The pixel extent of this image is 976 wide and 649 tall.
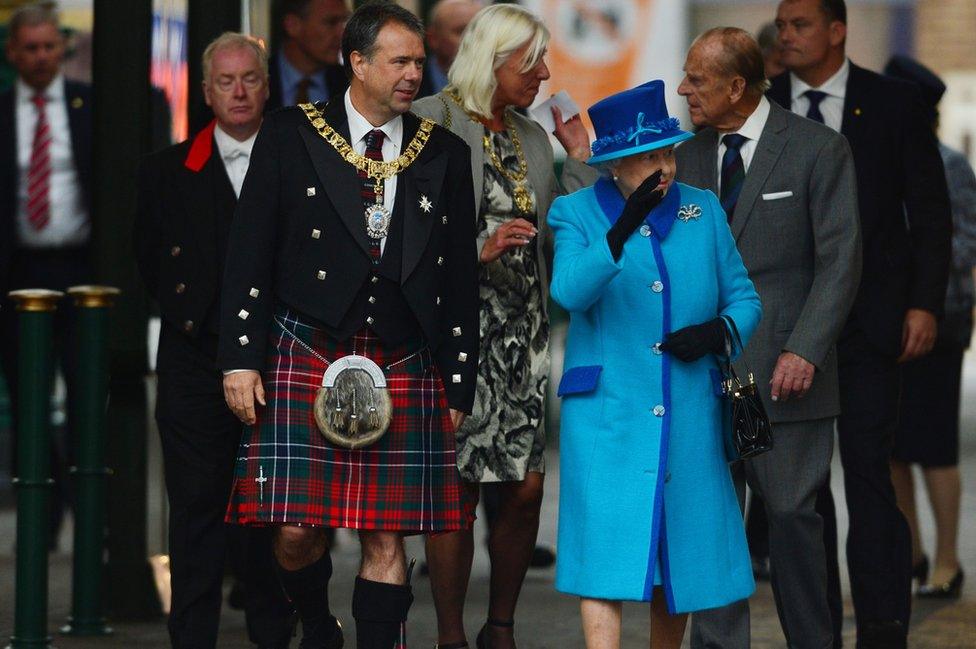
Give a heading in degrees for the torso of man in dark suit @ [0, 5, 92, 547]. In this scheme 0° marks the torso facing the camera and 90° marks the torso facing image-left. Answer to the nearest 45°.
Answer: approximately 0°

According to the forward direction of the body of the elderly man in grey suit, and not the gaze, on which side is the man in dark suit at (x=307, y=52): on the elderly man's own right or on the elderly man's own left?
on the elderly man's own right

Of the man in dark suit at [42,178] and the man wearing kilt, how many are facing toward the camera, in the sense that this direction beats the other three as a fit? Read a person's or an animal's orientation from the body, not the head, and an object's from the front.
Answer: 2

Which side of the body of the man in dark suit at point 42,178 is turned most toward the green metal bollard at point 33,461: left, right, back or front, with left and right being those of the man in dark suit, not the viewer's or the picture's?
front

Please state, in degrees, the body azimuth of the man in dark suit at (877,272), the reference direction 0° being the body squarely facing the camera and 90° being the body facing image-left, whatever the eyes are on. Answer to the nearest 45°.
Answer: approximately 45°

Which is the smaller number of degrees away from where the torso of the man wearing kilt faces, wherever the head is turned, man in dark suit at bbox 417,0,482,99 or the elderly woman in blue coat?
the elderly woman in blue coat

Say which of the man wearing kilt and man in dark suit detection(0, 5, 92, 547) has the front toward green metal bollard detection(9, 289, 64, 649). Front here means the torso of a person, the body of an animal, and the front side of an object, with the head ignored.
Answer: the man in dark suit

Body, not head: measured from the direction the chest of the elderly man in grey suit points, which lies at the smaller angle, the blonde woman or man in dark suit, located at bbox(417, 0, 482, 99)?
the blonde woman

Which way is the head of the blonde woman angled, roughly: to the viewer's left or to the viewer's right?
to the viewer's right

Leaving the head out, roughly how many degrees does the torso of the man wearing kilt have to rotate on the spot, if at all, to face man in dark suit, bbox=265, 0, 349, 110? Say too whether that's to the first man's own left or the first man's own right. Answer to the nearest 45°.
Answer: approximately 180°

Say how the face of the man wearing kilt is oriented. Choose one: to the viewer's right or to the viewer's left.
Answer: to the viewer's right
